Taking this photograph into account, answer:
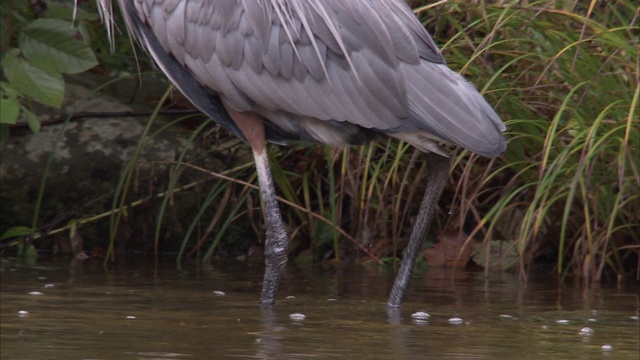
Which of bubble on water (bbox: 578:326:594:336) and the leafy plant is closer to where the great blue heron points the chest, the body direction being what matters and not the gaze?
the leafy plant

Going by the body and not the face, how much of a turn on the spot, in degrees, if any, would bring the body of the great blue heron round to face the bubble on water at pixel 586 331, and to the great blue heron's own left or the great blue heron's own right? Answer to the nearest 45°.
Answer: approximately 135° to the great blue heron's own left

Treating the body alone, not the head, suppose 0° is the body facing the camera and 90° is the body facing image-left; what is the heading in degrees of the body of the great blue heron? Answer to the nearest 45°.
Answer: approximately 90°

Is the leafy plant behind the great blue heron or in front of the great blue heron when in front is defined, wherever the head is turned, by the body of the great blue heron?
in front
